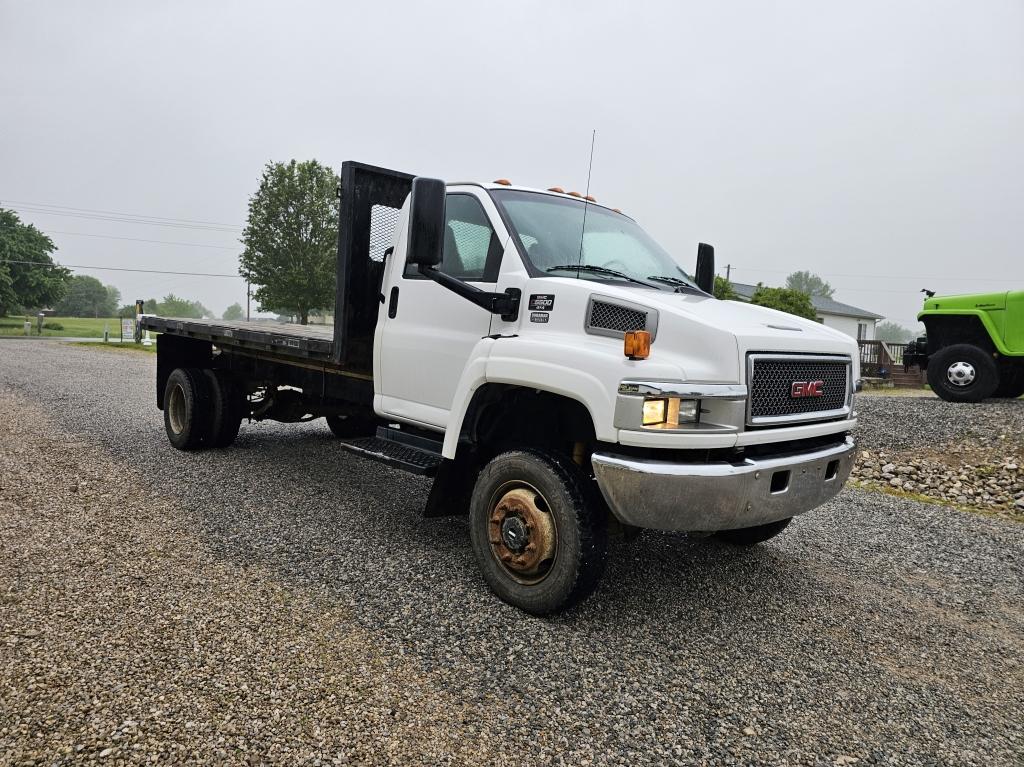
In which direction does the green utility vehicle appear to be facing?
to the viewer's left

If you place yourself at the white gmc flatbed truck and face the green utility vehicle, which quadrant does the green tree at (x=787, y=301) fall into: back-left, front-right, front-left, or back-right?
front-left

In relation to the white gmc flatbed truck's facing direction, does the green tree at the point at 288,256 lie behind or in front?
behind

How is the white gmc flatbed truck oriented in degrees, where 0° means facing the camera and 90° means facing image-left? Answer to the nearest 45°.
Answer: approximately 315°

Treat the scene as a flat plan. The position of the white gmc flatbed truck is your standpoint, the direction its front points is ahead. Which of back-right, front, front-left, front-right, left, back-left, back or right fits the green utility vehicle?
left

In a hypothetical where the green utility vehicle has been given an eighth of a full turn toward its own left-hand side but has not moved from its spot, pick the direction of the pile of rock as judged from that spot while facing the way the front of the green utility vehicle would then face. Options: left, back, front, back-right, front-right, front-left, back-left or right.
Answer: front-left

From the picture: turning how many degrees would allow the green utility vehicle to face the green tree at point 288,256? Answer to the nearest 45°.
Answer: approximately 45° to its right

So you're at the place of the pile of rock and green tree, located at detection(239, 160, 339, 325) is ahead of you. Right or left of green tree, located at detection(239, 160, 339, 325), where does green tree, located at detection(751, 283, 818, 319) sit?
right

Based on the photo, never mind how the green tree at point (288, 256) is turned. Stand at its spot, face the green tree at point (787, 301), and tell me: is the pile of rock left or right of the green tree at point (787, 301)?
right

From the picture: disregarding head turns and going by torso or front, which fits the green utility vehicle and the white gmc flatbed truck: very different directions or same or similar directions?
very different directions

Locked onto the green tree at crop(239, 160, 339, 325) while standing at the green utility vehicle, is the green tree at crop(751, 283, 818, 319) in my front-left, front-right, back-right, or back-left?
front-right

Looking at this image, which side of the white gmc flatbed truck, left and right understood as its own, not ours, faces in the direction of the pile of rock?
left

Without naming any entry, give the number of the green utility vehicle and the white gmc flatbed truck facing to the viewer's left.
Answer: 1
